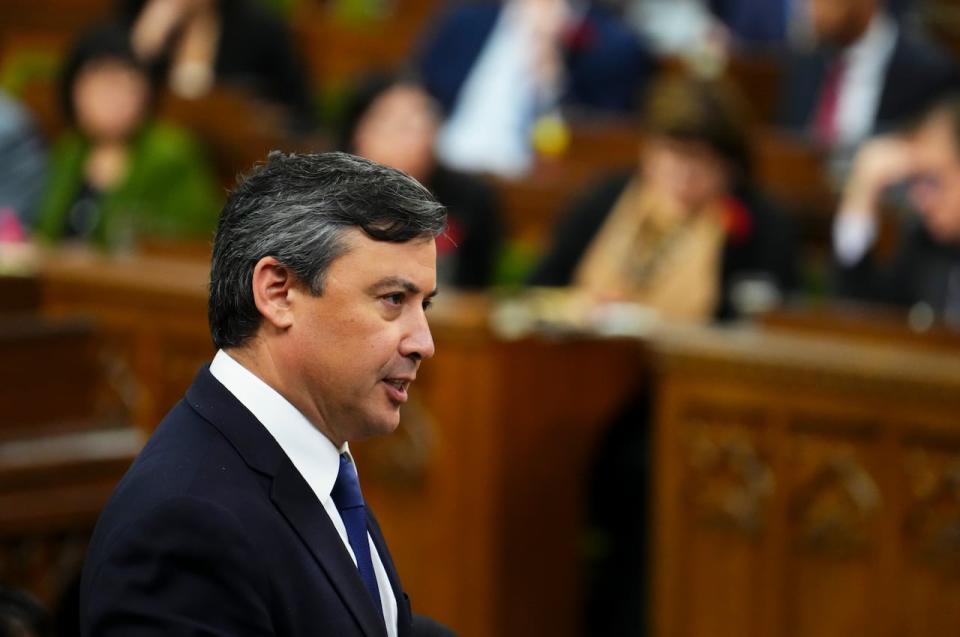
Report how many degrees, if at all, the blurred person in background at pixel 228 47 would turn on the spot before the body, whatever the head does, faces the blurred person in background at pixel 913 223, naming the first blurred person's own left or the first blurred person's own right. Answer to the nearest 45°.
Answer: approximately 90° to the first blurred person's own left

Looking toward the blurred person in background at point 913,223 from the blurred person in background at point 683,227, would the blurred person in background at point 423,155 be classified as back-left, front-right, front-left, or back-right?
back-left

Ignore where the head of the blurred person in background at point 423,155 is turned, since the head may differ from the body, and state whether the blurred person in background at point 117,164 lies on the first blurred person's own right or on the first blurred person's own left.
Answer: on the first blurred person's own right

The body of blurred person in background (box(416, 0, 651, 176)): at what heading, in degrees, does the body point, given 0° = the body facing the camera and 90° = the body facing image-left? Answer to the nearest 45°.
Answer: approximately 0°

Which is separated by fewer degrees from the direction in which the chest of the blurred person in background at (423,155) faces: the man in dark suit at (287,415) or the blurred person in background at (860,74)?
the man in dark suit

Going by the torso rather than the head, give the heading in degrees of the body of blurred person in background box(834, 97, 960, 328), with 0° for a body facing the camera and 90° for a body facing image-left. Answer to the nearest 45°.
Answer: approximately 45°

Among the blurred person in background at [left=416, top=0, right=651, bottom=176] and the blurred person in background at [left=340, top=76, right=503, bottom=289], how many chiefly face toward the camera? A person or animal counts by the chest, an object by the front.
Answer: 2

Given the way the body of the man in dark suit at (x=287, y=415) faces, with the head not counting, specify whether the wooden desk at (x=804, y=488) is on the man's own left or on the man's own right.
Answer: on the man's own left

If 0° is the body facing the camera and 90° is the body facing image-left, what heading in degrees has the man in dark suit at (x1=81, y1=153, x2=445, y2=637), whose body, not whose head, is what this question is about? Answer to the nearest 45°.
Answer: approximately 315°

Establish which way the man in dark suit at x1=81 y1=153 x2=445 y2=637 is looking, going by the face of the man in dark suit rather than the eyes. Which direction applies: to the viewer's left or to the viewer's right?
to the viewer's right

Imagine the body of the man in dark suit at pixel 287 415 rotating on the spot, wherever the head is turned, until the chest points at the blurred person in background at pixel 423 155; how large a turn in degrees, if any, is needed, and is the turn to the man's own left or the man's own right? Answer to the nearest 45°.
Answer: approximately 135° to the man's own left
